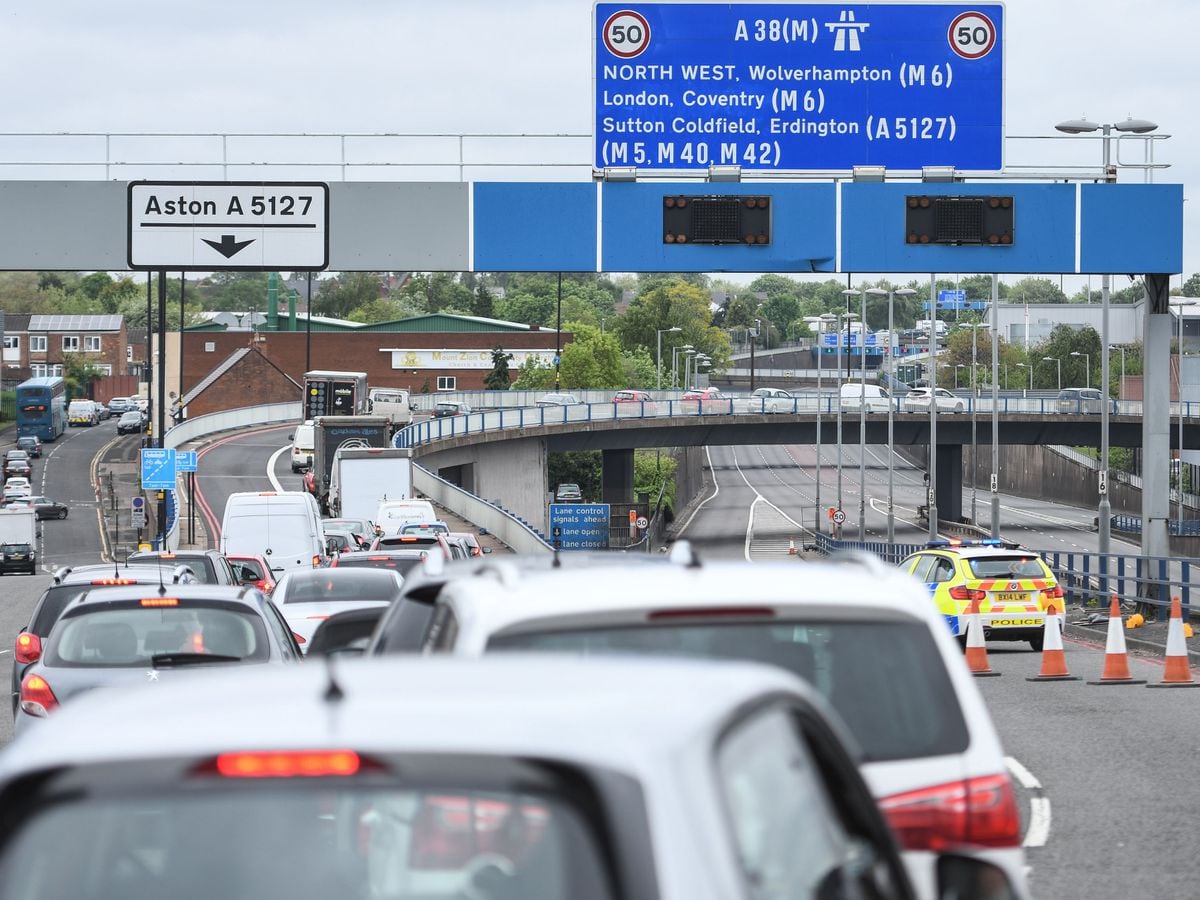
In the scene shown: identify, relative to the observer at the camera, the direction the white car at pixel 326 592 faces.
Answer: facing away from the viewer

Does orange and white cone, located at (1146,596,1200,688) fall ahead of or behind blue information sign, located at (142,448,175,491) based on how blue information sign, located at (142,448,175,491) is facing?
ahead

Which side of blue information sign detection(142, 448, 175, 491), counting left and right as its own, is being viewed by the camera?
front

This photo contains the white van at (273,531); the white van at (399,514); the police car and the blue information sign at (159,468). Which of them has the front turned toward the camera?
the blue information sign

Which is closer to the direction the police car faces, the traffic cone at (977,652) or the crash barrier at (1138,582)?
the crash barrier

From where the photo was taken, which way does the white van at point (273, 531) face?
away from the camera

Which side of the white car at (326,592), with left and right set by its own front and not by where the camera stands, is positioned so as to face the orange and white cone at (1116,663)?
right

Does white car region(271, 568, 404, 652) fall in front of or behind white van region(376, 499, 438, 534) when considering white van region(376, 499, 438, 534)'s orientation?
behind

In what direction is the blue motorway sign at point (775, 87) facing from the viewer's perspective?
toward the camera

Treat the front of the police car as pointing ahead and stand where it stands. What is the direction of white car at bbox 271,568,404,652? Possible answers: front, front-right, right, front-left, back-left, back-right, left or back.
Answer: left

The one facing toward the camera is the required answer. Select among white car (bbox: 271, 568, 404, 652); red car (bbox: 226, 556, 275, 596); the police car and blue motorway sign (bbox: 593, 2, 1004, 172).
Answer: the blue motorway sign

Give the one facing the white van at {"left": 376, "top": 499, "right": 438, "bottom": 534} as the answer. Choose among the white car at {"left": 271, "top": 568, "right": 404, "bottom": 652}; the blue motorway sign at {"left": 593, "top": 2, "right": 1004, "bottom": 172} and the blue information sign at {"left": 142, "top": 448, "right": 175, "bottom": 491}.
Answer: the white car

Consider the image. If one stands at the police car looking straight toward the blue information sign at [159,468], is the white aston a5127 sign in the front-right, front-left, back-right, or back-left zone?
front-left

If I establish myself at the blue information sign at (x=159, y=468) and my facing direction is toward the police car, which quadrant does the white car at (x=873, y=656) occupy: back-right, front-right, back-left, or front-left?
front-right

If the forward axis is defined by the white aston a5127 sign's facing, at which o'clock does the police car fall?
The police car is roughly at 10 o'clock from the white aston a5127 sign.

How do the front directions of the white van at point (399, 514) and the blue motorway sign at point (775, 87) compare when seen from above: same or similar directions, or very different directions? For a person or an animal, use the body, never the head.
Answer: very different directions

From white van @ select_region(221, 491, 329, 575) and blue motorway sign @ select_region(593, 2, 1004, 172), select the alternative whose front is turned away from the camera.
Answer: the white van

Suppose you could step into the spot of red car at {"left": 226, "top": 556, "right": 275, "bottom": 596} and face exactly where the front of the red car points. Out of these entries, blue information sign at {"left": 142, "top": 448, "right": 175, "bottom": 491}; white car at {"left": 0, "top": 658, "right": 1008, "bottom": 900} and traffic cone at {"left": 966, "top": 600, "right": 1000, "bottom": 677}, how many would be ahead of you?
1
